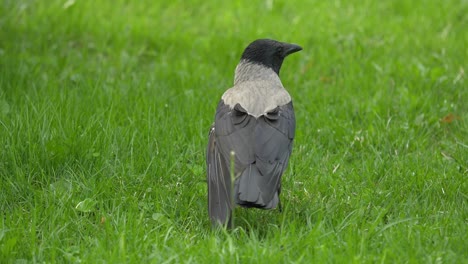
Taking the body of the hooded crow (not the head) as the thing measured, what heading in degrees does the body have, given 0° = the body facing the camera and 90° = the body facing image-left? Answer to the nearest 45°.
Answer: approximately 180°
